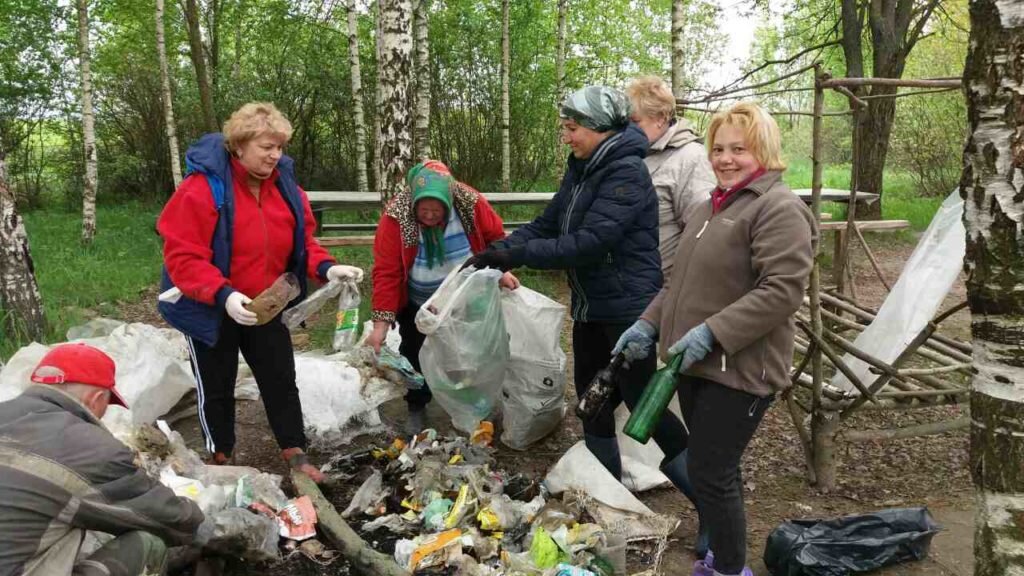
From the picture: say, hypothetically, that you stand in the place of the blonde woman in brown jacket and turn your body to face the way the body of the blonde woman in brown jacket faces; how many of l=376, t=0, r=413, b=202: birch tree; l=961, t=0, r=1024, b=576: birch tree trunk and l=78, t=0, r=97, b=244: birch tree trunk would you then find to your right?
2

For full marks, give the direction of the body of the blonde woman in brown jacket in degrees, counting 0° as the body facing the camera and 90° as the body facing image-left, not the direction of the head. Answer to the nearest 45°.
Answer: approximately 45°

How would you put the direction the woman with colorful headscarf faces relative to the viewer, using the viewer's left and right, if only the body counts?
facing the viewer

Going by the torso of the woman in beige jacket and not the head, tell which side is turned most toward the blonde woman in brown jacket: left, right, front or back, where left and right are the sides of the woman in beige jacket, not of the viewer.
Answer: left

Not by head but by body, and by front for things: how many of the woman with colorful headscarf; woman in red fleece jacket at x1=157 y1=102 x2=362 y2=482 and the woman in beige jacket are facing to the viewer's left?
1

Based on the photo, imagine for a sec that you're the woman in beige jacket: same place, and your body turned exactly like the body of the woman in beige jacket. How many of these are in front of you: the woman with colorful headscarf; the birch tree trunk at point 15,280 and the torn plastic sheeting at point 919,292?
2

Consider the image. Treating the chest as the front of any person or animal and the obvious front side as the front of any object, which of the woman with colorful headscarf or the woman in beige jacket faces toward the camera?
the woman with colorful headscarf

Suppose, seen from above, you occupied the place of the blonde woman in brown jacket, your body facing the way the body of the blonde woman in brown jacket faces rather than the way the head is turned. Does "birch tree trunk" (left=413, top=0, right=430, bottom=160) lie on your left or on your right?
on your right

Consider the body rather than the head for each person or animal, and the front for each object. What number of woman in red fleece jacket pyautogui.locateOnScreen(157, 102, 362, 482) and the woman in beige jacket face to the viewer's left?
1

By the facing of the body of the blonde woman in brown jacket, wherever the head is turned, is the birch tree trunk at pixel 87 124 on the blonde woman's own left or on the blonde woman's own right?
on the blonde woman's own right

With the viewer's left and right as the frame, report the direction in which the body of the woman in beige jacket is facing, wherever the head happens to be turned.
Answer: facing to the left of the viewer

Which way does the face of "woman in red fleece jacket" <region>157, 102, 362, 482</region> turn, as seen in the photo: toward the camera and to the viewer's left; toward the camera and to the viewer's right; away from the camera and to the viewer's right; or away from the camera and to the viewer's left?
toward the camera and to the viewer's right

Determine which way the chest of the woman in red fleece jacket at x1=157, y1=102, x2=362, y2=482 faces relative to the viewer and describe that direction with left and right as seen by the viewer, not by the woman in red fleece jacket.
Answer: facing the viewer and to the right of the viewer

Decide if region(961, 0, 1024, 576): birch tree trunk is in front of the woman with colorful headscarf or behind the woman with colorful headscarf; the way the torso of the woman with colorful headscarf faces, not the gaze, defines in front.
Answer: in front

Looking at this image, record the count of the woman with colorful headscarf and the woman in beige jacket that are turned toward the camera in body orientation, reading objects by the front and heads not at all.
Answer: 1
